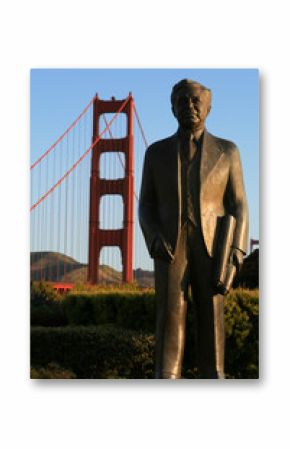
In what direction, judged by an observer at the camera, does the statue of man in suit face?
facing the viewer

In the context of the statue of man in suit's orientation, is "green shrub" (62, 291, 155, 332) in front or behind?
behind

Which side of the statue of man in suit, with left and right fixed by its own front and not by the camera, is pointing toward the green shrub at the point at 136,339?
back
